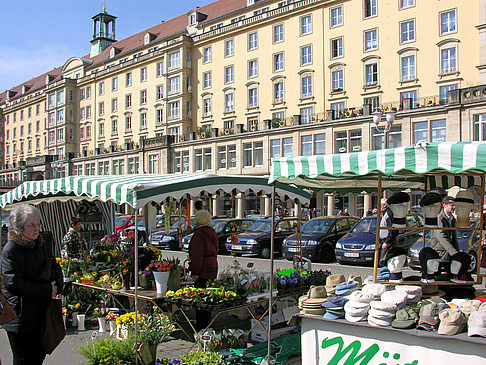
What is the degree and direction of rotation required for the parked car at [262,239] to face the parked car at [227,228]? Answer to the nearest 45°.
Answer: approximately 90° to its right

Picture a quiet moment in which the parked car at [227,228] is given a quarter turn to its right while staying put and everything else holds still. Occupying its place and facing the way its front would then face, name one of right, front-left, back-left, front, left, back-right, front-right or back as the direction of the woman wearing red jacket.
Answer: back-left

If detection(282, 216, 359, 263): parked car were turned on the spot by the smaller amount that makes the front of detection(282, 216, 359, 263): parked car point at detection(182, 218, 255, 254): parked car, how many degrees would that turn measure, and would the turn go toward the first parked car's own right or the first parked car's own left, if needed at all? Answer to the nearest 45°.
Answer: approximately 90° to the first parked car's own right

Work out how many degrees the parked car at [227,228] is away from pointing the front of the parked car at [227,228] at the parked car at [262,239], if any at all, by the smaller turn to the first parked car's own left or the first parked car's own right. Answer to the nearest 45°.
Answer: approximately 90° to the first parked car's own left

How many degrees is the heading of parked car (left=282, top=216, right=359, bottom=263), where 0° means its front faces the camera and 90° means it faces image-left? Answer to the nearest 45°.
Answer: approximately 45°

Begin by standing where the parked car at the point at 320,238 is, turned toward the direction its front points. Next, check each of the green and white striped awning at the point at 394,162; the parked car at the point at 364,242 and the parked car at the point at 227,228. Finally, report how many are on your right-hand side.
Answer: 1

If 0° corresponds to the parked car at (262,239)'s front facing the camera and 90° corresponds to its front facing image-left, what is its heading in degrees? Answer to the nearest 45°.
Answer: approximately 45°

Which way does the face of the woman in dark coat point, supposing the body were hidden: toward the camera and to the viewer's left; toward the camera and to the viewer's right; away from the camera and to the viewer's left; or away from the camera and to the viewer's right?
toward the camera and to the viewer's right

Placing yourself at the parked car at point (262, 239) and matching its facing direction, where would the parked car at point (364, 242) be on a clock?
the parked car at point (364, 242) is roughly at 9 o'clock from the parked car at point (262, 239).

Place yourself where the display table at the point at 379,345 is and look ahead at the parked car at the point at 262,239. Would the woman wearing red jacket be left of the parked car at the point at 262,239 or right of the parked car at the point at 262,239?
left

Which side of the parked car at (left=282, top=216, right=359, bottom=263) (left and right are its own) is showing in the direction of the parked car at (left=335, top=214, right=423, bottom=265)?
left

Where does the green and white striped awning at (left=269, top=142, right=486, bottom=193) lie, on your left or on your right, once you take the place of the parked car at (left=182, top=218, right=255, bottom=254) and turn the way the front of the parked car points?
on your left

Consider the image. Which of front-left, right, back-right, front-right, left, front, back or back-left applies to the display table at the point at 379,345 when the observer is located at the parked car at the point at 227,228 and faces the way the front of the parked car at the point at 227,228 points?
front-left

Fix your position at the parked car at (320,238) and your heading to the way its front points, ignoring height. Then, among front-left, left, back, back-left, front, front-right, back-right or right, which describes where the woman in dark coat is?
front-left
